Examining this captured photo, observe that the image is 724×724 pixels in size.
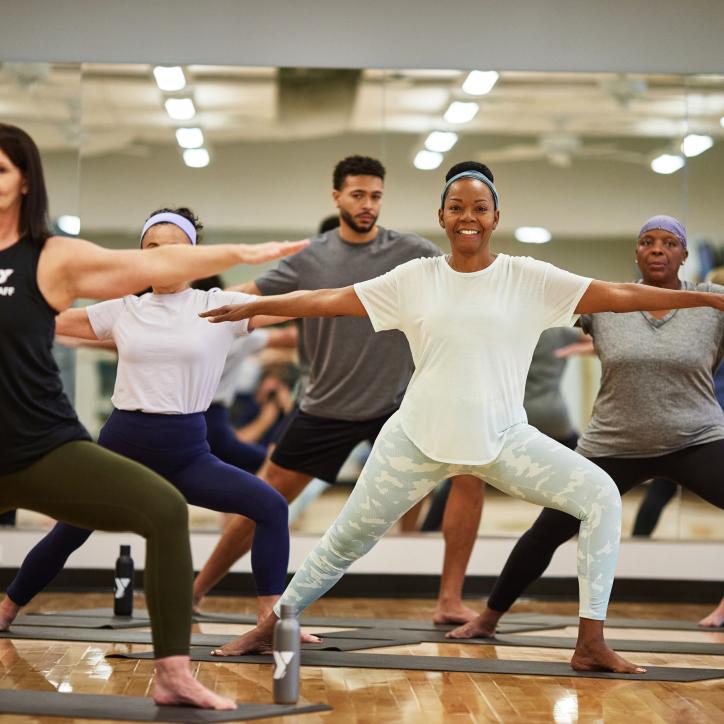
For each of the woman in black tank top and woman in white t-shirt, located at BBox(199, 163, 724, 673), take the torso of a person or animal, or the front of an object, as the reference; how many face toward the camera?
2

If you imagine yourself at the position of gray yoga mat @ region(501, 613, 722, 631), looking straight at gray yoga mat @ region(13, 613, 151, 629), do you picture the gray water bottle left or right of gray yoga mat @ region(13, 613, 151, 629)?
left

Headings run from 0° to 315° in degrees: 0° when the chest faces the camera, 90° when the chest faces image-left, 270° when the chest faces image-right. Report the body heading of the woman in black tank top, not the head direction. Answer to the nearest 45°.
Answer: approximately 0°

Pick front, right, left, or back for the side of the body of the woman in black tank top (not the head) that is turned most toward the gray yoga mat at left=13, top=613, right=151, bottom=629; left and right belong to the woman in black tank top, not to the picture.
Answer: back

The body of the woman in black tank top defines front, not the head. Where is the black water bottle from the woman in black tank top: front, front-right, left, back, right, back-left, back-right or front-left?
back
